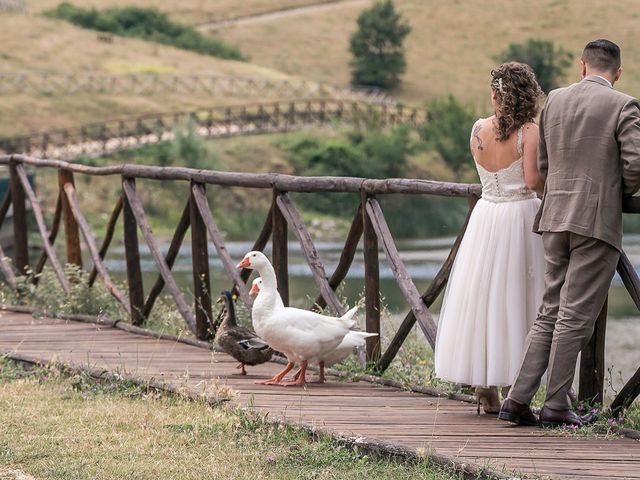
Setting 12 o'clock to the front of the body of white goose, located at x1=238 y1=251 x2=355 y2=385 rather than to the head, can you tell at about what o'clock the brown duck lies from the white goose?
The brown duck is roughly at 2 o'clock from the white goose.

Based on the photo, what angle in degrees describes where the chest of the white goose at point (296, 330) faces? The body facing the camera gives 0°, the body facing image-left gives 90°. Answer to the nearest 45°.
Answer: approximately 90°

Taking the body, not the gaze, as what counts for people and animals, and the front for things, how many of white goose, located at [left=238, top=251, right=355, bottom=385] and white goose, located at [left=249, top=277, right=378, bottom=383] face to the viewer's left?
2

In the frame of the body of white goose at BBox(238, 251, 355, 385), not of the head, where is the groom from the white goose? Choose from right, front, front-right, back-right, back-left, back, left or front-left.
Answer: back-left

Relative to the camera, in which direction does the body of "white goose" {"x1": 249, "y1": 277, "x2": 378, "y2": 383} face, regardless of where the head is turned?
to the viewer's left

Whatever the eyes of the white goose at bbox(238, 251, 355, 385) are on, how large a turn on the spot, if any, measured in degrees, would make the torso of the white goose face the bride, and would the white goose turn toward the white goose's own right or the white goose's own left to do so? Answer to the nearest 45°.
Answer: approximately 135° to the white goose's own left

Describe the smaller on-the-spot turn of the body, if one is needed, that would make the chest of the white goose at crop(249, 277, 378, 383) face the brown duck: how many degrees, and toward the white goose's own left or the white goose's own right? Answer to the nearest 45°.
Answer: approximately 45° to the white goose's own right

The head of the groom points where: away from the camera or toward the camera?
away from the camera

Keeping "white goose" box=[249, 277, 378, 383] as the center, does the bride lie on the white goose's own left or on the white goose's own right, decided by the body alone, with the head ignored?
on the white goose's own left
